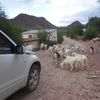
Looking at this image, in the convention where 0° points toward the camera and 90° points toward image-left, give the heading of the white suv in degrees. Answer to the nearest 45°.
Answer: approximately 225°

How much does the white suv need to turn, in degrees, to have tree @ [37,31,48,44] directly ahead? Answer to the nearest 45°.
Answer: approximately 45° to its left
